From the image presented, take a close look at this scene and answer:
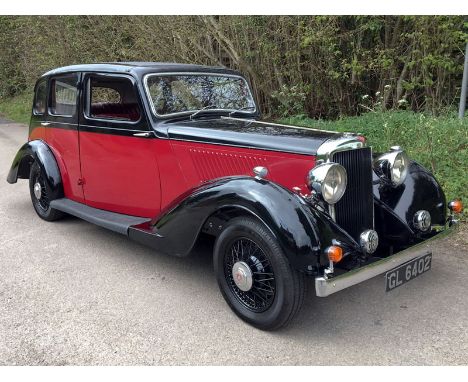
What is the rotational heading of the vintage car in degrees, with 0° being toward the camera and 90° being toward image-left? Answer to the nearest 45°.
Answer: approximately 315°
